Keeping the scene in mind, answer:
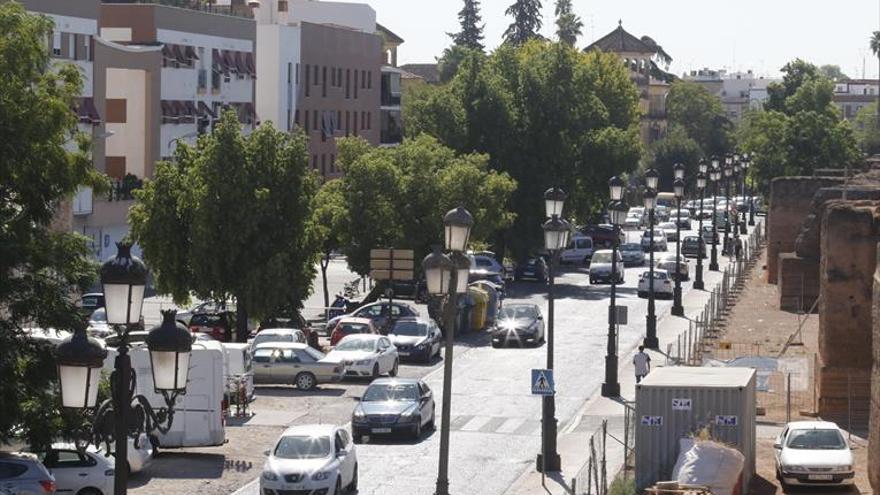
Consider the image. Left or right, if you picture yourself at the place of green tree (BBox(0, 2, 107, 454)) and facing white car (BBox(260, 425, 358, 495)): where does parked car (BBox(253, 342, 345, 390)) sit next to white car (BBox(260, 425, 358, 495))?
left

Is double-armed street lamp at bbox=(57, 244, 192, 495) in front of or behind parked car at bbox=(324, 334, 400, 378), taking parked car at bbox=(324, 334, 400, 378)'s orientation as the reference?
in front

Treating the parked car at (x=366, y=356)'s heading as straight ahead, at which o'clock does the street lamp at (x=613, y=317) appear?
The street lamp is roughly at 8 o'clock from the parked car.

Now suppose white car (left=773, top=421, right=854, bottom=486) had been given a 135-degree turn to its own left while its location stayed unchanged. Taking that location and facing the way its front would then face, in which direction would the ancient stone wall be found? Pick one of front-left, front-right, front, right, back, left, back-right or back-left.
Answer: front-left

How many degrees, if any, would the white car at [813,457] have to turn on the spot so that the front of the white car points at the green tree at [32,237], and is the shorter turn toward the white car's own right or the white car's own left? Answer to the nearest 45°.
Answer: approximately 45° to the white car's own right

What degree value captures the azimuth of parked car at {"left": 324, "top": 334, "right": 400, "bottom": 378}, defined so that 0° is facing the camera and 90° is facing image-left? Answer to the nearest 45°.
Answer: approximately 45°

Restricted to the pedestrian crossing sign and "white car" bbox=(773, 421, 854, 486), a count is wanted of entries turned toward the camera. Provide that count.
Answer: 2

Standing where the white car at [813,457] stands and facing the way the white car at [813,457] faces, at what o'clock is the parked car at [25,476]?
The parked car is roughly at 2 o'clock from the white car.
